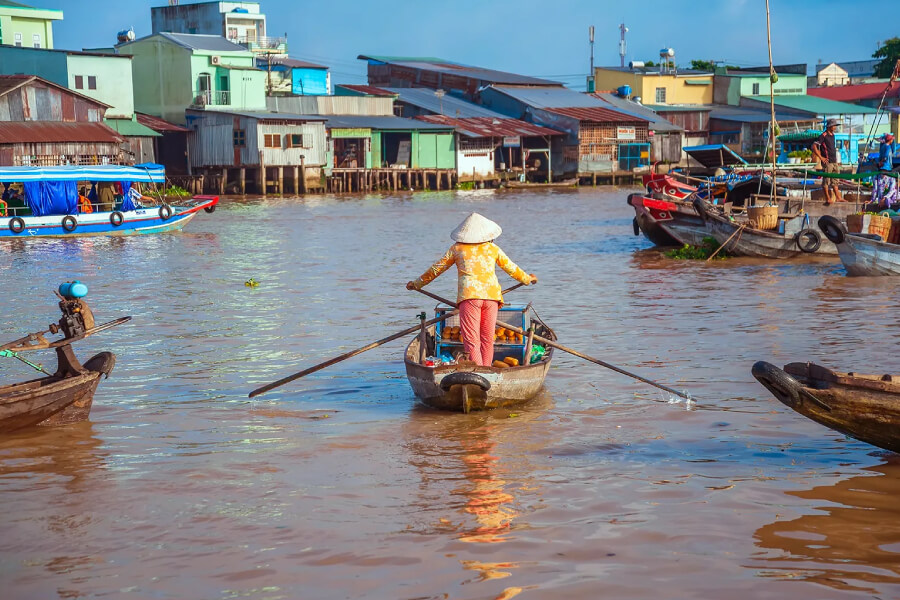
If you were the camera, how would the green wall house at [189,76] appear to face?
facing the viewer and to the right of the viewer

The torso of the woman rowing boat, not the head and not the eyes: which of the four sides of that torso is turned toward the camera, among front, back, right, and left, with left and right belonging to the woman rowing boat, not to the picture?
back

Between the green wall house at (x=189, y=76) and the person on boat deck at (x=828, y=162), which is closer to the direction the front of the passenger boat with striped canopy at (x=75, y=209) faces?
the person on boat deck

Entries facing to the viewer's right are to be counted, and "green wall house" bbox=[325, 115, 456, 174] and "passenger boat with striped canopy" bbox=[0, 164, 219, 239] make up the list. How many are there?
1

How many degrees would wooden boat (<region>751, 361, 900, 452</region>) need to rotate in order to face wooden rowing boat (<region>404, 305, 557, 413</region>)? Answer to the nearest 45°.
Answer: approximately 45° to its right

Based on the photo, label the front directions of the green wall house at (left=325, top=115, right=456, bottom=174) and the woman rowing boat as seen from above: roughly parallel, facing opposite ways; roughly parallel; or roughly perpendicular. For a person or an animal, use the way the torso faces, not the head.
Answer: roughly parallel, facing opposite ways

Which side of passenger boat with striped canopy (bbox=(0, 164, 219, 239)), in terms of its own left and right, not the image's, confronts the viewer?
right

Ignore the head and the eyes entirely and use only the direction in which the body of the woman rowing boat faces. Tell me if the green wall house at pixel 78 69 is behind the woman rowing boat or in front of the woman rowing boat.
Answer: in front

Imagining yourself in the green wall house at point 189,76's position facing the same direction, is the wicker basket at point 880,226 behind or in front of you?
in front

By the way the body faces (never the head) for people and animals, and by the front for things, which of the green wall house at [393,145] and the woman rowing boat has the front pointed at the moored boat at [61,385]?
the green wall house

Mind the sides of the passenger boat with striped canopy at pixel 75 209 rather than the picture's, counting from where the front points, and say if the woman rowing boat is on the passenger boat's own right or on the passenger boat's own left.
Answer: on the passenger boat's own right

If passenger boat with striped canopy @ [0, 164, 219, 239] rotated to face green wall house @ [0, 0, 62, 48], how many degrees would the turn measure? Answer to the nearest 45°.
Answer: approximately 90° to its left

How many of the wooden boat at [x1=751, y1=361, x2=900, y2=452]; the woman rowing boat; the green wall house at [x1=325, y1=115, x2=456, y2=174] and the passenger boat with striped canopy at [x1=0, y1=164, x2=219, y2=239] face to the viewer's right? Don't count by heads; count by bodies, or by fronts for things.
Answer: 1

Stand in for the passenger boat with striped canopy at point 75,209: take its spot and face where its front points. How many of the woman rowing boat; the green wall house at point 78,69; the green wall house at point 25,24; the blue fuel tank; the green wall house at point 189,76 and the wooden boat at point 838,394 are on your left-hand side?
3

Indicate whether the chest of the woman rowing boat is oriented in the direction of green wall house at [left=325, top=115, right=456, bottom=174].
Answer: yes

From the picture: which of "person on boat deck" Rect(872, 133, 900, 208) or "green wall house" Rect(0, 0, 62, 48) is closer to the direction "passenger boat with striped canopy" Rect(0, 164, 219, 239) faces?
the person on boat deck

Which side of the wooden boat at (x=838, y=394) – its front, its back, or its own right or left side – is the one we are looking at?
left

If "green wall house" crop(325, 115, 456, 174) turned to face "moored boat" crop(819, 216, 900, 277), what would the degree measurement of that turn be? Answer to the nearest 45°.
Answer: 0° — it already faces it

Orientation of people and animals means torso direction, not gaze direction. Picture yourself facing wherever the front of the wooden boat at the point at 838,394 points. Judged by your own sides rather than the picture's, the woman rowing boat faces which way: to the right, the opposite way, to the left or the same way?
to the right

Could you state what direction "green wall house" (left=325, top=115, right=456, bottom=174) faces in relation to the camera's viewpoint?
facing the viewer

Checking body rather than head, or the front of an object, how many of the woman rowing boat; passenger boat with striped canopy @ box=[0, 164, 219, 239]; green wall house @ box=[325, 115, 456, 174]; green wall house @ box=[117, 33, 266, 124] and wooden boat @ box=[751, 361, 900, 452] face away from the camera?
1
